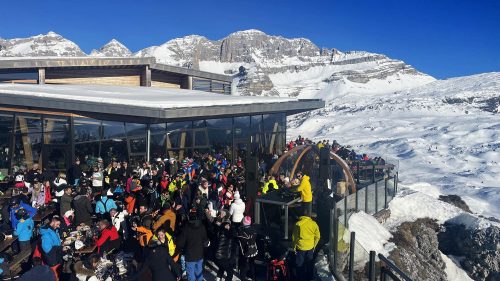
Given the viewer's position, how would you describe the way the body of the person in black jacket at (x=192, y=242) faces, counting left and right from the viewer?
facing away from the viewer

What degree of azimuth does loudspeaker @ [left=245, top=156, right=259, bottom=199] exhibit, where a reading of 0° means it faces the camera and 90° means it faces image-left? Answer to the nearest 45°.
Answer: approximately 45°

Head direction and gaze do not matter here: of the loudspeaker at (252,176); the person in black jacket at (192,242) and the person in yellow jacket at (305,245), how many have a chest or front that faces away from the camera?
2

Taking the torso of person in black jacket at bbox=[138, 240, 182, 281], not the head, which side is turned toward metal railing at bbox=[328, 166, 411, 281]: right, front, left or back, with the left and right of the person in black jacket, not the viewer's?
right

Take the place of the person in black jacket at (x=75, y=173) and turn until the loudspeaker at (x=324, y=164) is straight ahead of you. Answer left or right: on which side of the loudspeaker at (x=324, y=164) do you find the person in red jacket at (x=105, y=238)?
right

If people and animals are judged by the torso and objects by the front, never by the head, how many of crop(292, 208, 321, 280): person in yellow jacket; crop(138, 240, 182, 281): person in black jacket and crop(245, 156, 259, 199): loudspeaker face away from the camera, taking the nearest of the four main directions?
2

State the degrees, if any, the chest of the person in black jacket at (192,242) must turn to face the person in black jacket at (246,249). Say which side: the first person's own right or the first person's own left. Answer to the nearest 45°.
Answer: approximately 45° to the first person's own right

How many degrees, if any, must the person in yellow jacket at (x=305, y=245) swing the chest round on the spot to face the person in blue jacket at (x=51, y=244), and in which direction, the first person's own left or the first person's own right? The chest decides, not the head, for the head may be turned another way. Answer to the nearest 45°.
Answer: approximately 90° to the first person's own left

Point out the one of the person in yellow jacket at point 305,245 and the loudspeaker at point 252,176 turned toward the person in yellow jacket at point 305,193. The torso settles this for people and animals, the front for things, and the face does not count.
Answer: the person in yellow jacket at point 305,245

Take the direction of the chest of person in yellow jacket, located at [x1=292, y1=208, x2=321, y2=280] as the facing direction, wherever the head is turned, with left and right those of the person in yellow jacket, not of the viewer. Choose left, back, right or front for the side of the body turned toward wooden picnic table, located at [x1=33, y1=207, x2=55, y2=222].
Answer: left

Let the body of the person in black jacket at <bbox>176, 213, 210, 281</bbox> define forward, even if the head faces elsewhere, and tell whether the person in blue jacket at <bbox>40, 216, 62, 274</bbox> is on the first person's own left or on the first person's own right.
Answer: on the first person's own left

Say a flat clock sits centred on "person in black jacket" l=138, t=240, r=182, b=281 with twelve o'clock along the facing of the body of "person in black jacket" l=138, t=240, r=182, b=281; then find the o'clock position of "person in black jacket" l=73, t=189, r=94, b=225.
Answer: "person in black jacket" l=73, t=189, r=94, b=225 is roughly at 11 o'clock from "person in black jacket" l=138, t=240, r=182, b=281.

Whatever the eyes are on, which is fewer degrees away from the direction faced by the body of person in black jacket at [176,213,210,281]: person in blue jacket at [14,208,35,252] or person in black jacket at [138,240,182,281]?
the person in blue jacket

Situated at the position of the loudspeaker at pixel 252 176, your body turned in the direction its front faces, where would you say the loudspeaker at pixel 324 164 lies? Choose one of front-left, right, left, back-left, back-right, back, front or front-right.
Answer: back

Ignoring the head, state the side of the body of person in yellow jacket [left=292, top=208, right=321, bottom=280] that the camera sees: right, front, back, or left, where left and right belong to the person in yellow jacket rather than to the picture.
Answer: back

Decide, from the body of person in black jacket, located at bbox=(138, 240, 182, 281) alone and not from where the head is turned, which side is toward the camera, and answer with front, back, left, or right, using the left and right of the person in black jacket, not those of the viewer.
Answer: back
